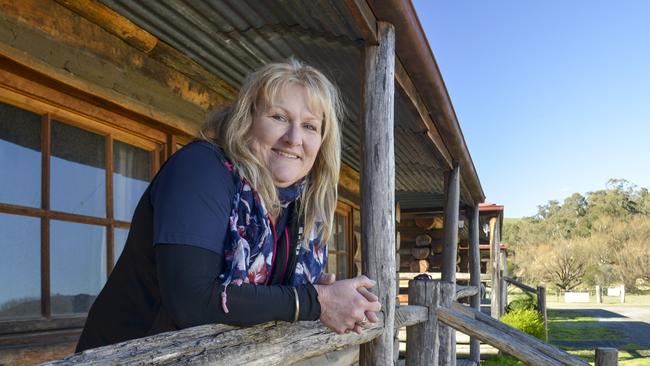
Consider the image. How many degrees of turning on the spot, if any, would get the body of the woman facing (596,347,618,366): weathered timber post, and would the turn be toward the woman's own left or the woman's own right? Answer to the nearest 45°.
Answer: approximately 90° to the woman's own left

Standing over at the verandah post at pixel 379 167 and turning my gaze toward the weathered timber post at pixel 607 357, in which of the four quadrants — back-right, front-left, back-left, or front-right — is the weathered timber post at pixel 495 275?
front-left

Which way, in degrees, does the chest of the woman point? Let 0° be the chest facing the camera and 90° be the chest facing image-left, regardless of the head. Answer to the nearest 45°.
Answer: approximately 315°

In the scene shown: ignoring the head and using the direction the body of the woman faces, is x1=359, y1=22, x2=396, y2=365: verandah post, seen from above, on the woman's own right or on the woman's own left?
on the woman's own left

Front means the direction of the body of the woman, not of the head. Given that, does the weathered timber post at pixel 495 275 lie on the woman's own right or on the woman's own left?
on the woman's own left
